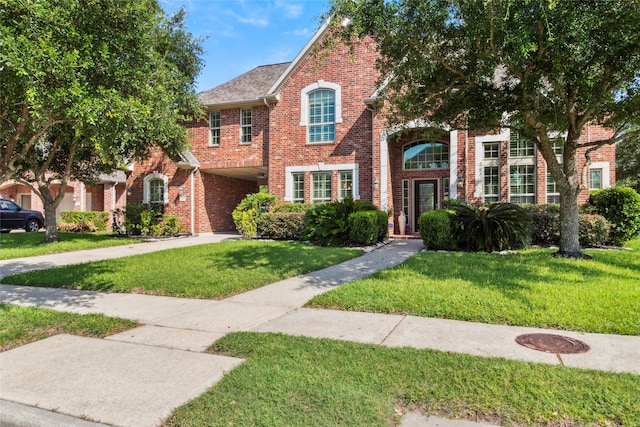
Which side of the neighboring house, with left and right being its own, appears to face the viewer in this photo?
front

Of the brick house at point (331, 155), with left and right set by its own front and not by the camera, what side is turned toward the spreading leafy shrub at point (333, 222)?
front

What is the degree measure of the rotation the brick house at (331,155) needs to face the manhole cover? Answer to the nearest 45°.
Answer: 0° — it already faces it

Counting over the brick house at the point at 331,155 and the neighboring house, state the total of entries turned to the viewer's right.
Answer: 0

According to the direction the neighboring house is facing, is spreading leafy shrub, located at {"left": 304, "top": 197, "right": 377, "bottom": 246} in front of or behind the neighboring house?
in front

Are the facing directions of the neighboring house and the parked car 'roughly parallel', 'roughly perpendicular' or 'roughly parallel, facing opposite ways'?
roughly perpendicular

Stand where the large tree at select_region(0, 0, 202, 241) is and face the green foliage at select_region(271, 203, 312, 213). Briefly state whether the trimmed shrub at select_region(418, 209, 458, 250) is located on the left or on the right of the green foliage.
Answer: right

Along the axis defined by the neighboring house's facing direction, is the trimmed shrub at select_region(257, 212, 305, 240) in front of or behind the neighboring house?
in front
